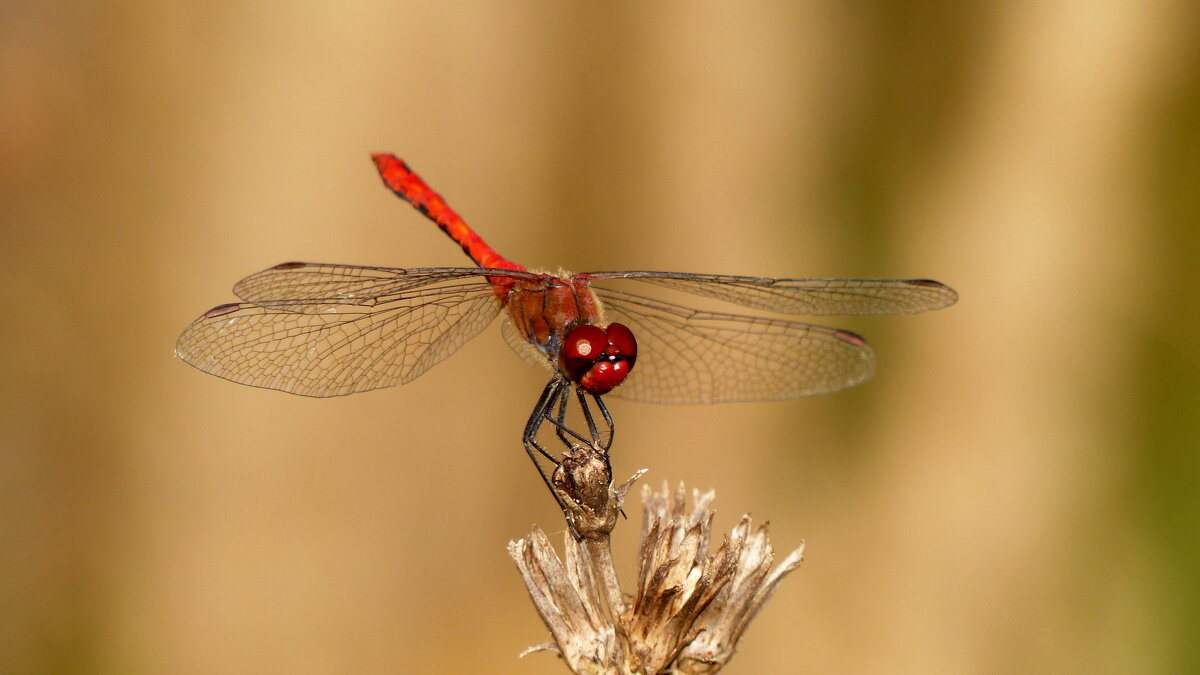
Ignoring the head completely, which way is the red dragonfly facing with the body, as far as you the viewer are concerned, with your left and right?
facing the viewer and to the right of the viewer
